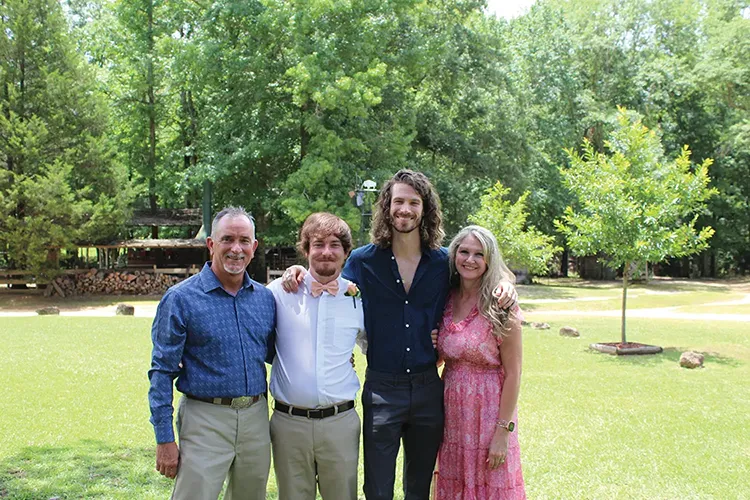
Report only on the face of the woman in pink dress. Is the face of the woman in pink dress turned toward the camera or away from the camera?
toward the camera

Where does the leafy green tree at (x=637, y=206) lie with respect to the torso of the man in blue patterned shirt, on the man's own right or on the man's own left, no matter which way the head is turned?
on the man's own left

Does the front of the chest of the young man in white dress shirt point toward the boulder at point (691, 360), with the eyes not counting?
no

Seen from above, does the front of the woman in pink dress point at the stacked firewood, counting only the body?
no

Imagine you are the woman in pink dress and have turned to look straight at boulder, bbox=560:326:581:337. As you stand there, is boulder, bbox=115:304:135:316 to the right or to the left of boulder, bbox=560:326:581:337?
left

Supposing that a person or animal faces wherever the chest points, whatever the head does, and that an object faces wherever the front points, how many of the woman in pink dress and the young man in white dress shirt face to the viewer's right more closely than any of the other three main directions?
0

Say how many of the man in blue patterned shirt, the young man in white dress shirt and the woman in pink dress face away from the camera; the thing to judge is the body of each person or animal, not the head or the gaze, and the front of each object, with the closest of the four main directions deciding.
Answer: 0

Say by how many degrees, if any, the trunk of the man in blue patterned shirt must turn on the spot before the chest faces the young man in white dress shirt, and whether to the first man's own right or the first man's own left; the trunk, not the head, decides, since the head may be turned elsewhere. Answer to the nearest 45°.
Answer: approximately 45° to the first man's own left

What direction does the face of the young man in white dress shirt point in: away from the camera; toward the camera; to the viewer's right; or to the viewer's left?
toward the camera

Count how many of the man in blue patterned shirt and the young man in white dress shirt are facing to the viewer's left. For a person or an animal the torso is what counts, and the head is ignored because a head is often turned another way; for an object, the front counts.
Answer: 0

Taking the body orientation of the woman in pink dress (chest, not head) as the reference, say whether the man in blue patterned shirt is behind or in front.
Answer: in front

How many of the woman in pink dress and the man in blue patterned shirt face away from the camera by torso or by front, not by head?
0

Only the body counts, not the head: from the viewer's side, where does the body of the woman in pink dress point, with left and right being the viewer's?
facing the viewer and to the left of the viewer

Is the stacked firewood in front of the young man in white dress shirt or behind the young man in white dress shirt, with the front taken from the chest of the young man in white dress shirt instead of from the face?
behind

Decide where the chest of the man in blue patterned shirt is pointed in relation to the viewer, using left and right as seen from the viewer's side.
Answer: facing the viewer and to the right of the viewer

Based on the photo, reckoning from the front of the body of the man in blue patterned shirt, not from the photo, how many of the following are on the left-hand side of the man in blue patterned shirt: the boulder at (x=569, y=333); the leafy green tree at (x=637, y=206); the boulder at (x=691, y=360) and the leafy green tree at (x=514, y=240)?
4

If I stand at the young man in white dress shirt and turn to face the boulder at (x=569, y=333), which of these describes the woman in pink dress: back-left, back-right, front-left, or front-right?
front-right

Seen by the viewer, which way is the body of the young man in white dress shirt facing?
toward the camera
